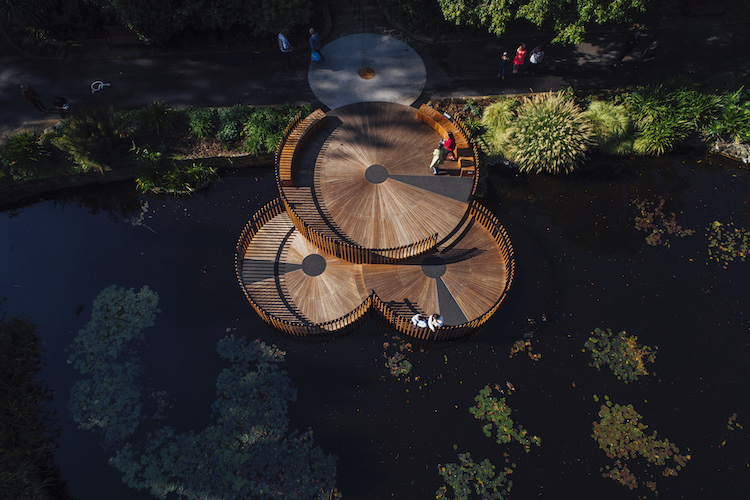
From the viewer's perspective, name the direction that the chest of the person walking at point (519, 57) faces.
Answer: to the viewer's left

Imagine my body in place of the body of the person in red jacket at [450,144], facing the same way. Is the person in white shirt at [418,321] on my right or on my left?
on my left

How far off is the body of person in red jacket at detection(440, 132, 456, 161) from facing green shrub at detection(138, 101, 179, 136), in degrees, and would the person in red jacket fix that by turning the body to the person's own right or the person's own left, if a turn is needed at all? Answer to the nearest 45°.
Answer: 0° — they already face it

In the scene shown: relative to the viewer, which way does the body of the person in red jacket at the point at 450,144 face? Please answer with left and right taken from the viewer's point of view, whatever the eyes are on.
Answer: facing to the left of the viewer

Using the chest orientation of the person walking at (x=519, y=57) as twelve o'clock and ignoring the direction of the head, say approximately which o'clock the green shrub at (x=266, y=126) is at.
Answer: The green shrub is roughly at 11 o'clock from the person walking.

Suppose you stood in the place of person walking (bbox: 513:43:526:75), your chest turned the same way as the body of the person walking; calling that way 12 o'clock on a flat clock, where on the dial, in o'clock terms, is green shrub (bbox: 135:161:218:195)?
The green shrub is roughly at 11 o'clock from the person walking.

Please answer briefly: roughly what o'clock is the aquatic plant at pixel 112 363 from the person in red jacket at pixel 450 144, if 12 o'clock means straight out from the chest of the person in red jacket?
The aquatic plant is roughly at 11 o'clock from the person in red jacket.

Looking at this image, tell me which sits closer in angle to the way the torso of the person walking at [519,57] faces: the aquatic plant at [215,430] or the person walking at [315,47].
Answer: the person walking

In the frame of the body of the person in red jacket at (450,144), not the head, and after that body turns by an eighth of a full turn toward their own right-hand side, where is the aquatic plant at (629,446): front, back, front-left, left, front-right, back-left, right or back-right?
back

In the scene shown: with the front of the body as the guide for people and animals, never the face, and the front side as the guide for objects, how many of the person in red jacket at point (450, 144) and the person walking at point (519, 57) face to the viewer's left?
2

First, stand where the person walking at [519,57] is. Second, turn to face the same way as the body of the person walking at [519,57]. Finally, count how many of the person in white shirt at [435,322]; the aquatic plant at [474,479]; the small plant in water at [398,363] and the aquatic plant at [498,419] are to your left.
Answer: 4

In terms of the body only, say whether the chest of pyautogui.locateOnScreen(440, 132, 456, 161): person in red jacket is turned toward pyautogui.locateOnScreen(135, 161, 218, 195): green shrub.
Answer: yes
